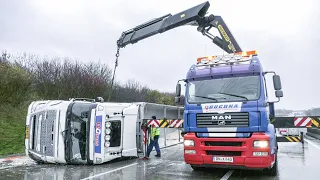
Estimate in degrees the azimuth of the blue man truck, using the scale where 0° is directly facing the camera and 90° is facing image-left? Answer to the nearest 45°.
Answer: approximately 0°

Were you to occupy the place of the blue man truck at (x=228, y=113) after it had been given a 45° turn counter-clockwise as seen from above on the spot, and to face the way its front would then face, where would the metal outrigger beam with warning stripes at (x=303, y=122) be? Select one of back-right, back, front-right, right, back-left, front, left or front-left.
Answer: left

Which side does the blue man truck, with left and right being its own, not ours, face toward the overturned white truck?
right
